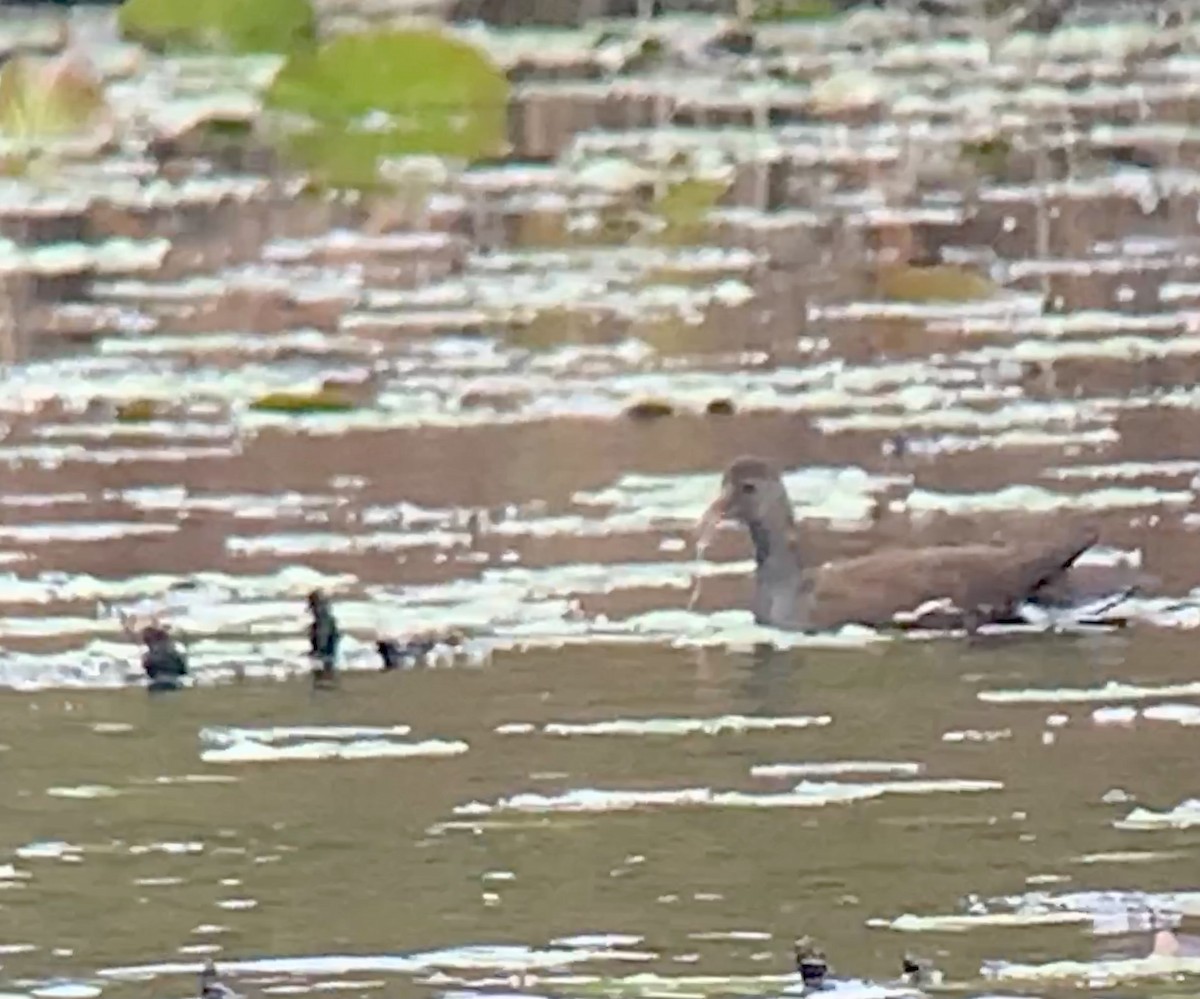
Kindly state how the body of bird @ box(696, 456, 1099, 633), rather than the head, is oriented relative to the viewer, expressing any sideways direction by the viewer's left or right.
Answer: facing to the left of the viewer

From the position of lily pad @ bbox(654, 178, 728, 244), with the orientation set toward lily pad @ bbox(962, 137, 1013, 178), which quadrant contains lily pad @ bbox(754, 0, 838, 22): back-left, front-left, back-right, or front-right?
front-left

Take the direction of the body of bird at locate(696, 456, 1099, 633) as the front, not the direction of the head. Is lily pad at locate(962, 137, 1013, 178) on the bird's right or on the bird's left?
on the bird's right

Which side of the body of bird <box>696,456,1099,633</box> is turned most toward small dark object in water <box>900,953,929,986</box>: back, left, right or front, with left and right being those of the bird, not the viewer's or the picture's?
left

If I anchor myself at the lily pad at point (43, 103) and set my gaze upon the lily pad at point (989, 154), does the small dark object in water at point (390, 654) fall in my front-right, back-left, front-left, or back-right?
front-right

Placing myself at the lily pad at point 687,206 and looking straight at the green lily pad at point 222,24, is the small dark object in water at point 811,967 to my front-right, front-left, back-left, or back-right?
back-left

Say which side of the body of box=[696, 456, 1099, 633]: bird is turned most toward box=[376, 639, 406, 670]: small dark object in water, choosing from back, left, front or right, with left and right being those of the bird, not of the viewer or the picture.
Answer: front

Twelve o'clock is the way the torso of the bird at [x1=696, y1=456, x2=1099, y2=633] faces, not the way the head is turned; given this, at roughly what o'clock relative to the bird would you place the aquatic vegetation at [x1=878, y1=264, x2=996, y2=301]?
The aquatic vegetation is roughly at 3 o'clock from the bird.

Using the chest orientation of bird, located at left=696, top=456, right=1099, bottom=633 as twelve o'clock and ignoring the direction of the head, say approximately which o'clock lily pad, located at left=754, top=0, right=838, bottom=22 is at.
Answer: The lily pad is roughly at 3 o'clock from the bird.
